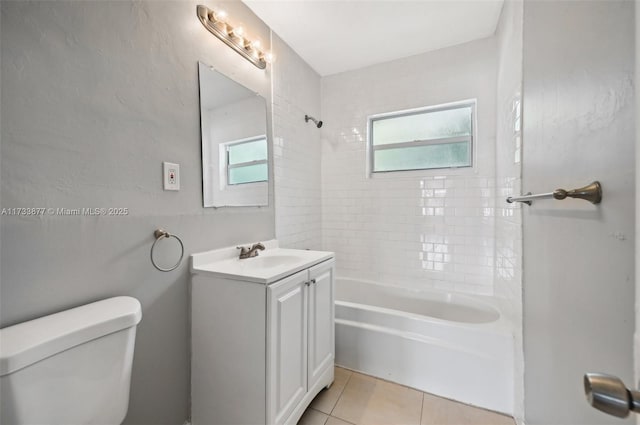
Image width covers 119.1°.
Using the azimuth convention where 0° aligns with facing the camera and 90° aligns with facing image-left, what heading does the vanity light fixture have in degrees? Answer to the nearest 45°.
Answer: approximately 315°

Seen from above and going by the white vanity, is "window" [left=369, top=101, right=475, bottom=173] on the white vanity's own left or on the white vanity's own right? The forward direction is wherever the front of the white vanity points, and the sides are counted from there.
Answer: on the white vanity's own left

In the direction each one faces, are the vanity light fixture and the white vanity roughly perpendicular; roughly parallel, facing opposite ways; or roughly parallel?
roughly parallel

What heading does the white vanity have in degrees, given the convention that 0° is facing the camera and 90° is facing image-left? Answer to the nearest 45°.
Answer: approximately 315°

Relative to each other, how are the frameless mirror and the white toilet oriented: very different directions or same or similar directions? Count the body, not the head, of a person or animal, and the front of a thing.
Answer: same or similar directions

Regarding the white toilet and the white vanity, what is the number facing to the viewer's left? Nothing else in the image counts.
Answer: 0

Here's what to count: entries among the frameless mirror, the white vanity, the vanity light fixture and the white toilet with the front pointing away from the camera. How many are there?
0

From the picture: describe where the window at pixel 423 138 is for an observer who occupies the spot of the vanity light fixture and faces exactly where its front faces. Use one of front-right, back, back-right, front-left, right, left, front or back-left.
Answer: front-left

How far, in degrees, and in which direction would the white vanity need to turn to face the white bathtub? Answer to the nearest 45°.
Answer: approximately 45° to its left

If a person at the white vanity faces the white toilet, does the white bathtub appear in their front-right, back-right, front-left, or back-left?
back-left

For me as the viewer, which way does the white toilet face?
facing the viewer and to the right of the viewer
